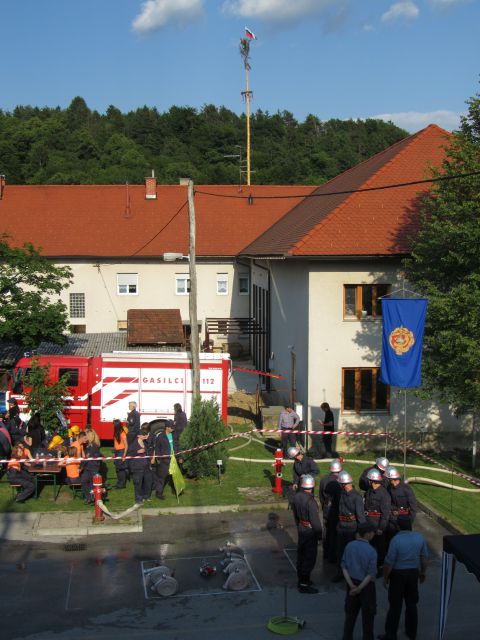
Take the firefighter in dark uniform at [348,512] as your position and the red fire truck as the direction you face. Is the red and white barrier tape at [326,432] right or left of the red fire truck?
right

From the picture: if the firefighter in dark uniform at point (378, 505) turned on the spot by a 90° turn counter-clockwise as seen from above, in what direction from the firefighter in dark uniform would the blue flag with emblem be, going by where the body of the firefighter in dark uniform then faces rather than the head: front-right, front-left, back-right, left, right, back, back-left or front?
back-left

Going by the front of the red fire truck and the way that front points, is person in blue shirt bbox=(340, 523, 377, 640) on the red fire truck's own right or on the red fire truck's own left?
on the red fire truck's own left

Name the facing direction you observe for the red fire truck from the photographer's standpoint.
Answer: facing to the left of the viewer

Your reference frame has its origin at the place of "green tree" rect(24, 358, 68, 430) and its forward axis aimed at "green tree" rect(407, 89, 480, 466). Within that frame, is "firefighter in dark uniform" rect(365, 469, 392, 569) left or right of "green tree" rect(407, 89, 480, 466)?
right

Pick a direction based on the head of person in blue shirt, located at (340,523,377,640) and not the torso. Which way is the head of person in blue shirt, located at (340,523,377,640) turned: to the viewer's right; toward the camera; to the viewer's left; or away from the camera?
away from the camera
